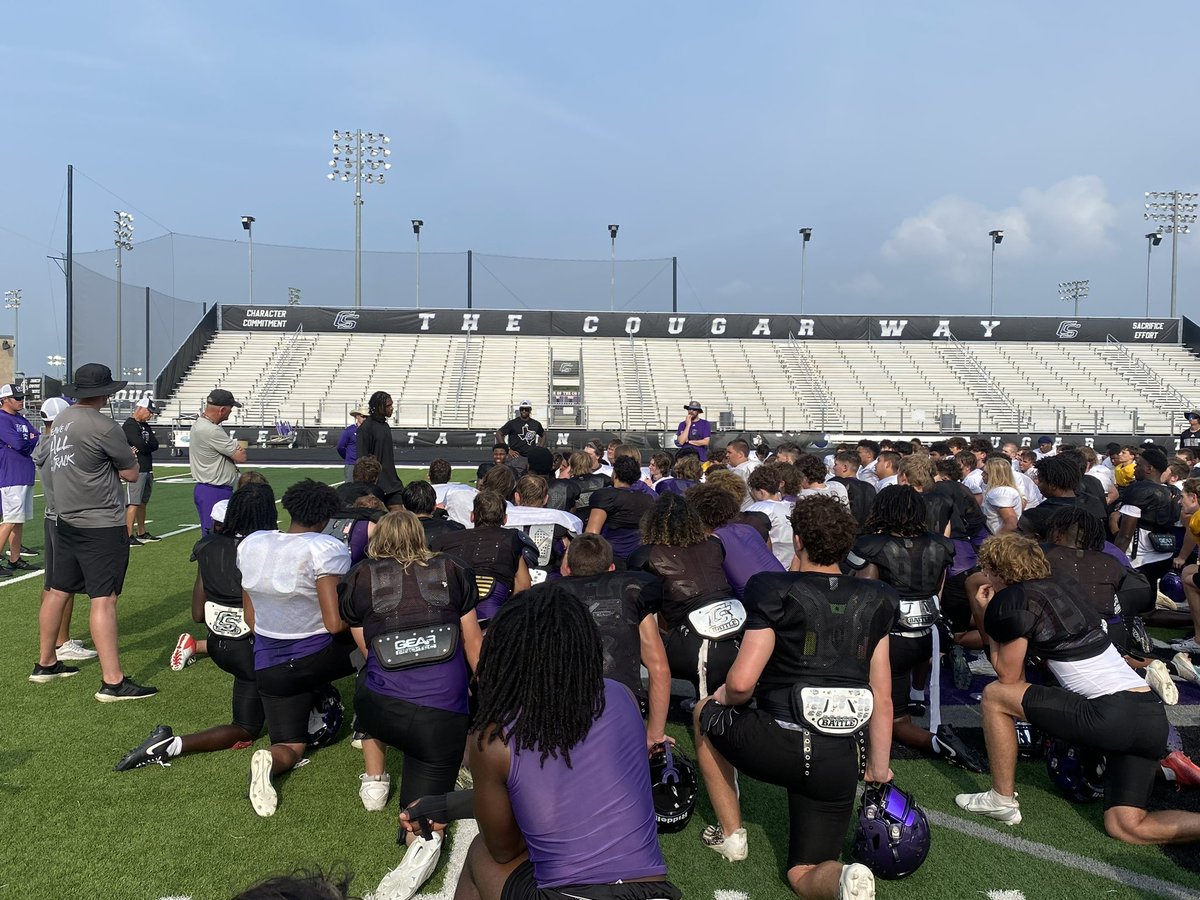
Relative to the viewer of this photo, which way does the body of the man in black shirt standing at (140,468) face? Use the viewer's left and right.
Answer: facing the viewer and to the right of the viewer

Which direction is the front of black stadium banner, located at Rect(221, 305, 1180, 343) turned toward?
toward the camera

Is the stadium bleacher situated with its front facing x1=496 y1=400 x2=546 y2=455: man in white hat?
yes

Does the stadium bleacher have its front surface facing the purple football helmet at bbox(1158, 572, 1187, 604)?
yes

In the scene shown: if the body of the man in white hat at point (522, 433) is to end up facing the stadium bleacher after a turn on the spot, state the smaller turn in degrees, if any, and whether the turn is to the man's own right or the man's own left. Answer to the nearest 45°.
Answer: approximately 180°

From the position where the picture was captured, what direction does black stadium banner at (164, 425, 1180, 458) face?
facing the viewer

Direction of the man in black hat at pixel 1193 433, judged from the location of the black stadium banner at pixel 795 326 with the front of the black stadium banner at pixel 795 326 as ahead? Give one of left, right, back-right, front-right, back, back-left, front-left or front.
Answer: front

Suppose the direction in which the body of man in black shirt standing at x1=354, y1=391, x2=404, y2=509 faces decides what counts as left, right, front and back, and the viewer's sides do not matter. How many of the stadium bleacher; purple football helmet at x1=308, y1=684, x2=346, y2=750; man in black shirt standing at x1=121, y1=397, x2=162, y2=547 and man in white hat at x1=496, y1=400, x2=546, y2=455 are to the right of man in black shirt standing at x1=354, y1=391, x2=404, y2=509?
1
